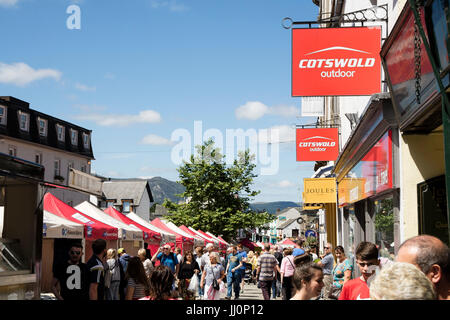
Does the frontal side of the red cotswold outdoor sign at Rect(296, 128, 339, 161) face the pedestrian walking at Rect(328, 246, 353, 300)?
yes

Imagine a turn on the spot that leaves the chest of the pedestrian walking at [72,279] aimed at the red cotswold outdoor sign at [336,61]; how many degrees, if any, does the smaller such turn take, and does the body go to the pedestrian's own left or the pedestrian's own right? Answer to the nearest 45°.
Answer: approximately 90° to the pedestrian's own left

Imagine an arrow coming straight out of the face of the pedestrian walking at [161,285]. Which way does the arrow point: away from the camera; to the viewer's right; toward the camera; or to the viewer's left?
away from the camera

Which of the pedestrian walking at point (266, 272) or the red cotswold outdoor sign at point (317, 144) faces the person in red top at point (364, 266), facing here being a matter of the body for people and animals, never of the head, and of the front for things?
the red cotswold outdoor sign

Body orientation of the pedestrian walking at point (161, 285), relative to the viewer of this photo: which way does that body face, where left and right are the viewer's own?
facing away from the viewer

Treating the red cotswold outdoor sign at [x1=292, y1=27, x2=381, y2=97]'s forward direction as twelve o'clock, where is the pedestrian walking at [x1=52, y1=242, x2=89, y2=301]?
The pedestrian walking is roughly at 2 o'clock from the red cotswold outdoor sign.
